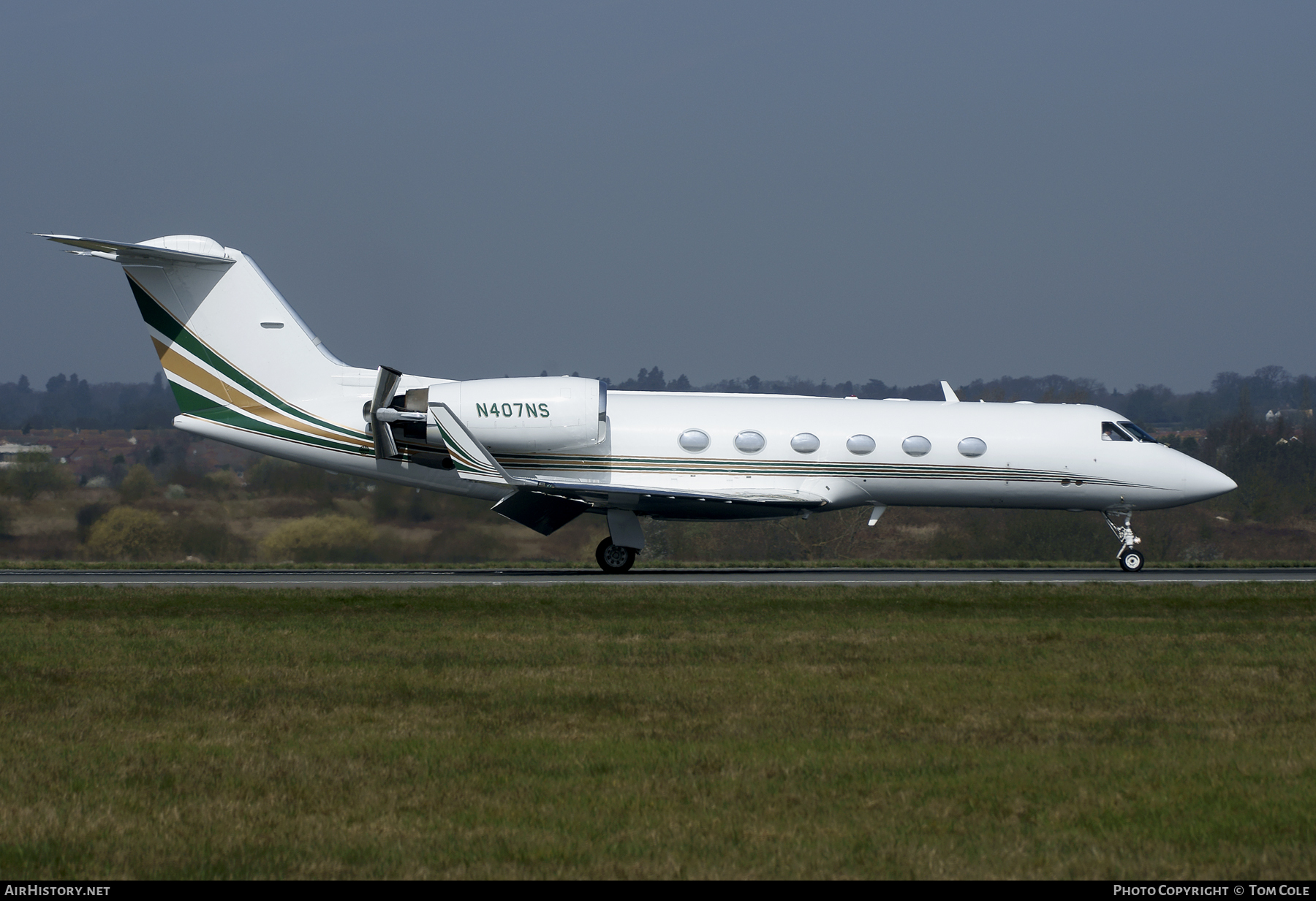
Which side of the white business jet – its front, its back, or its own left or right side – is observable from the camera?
right
